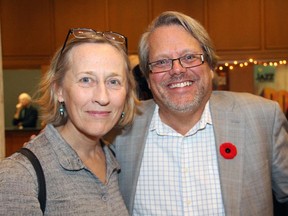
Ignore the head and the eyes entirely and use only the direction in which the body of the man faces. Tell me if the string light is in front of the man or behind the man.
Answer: behind

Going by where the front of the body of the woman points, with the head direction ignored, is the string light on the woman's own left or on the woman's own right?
on the woman's own left

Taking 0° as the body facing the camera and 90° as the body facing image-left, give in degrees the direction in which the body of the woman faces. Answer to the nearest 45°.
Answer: approximately 315°

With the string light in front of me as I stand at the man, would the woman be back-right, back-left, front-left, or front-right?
back-left

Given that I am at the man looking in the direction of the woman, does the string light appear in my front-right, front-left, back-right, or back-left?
back-right

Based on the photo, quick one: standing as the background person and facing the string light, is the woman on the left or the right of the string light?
right
